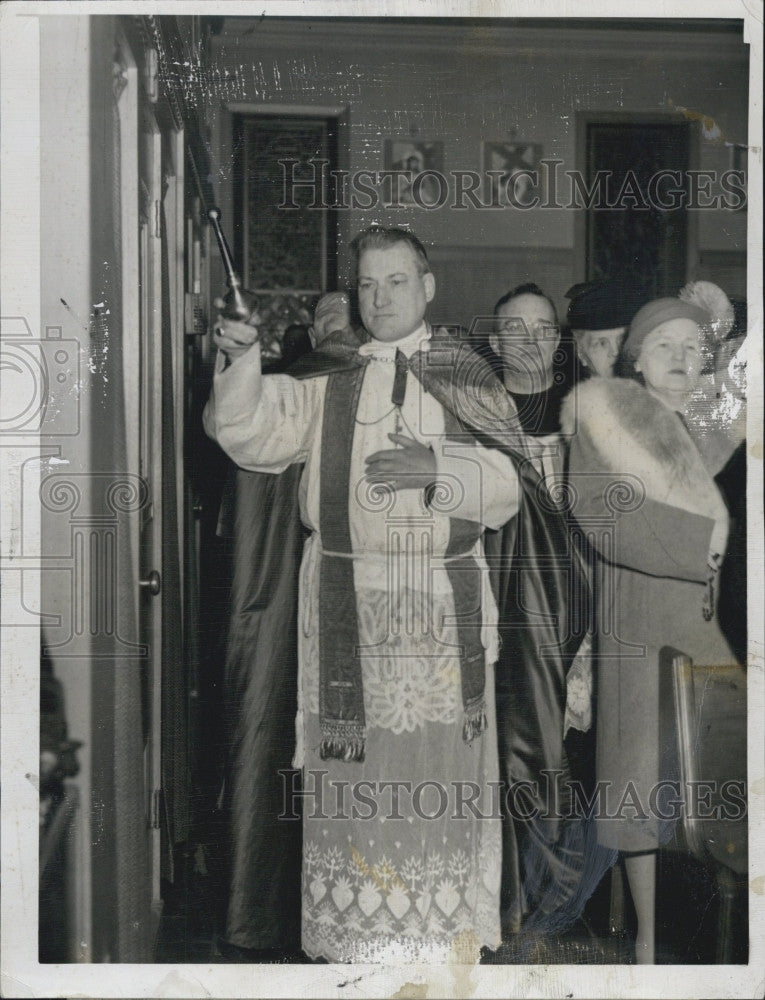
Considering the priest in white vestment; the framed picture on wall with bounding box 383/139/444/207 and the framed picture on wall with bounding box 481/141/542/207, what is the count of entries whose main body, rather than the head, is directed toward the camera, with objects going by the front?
3

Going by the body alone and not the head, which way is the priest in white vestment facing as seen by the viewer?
toward the camera

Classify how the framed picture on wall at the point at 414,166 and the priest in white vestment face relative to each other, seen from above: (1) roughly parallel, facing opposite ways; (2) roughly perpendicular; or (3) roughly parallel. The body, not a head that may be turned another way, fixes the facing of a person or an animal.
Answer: roughly parallel

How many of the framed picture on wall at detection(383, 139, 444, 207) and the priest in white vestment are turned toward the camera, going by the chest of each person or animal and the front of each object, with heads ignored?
2

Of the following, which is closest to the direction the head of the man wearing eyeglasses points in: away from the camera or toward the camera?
toward the camera

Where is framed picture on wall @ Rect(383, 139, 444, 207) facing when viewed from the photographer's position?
facing the viewer
